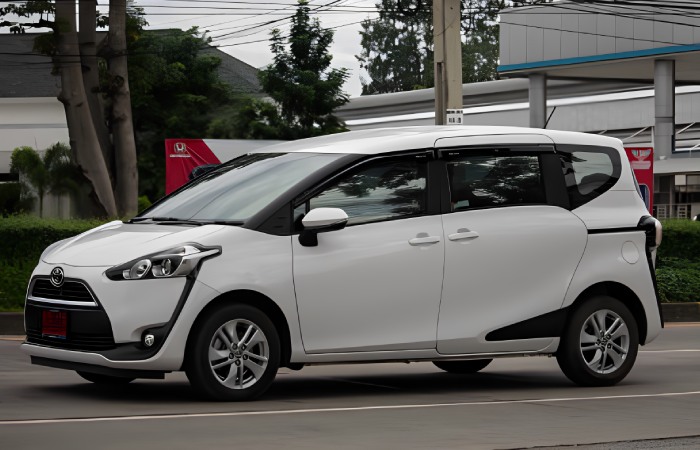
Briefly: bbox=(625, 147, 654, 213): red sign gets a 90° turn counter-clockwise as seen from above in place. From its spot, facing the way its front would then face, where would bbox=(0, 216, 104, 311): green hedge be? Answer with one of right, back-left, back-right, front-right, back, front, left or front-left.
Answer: back-right

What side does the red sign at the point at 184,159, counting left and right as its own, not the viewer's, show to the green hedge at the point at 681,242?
left

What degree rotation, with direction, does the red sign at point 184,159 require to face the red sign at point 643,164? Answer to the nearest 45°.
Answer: approximately 90° to its left

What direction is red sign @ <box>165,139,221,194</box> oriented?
toward the camera

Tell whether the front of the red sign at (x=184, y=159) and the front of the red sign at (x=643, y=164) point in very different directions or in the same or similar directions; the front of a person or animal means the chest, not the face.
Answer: same or similar directions

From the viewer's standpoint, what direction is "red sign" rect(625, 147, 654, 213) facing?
toward the camera

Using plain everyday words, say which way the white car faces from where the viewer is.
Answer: facing the viewer and to the left of the viewer

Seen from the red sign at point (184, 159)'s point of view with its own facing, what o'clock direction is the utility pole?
The utility pole is roughly at 9 o'clock from the red sign.

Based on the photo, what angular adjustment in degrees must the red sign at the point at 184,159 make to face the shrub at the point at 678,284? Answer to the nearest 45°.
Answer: approximately 90° to its left

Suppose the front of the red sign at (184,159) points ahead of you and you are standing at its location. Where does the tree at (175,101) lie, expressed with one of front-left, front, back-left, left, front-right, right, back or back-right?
back

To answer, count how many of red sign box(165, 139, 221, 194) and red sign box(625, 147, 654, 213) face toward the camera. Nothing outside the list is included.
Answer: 2
